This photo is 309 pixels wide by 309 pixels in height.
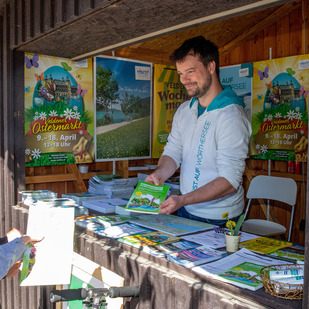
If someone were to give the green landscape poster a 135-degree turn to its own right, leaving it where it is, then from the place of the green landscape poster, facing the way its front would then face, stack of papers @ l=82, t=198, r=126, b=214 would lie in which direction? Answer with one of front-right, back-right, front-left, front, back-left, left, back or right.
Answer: left

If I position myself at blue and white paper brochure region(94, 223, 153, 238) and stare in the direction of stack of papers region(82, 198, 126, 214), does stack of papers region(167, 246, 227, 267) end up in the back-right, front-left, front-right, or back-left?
back-right

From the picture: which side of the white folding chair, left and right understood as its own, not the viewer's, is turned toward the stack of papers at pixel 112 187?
front

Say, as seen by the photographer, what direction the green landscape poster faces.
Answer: facing the viewer and to the right of the viewer

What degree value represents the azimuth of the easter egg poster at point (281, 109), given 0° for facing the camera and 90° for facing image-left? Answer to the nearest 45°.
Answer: approximately 45°

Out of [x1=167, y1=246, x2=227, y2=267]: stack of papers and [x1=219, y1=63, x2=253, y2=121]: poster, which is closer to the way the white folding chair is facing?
the stack of papers

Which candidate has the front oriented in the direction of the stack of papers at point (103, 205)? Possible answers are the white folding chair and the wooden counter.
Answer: the white folding chair

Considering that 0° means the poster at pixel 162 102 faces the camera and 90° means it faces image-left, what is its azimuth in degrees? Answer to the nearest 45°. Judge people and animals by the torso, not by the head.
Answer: approximately 315°

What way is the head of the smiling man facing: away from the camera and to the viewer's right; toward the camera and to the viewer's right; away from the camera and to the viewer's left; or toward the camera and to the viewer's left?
toward the camera and to the viewer's left

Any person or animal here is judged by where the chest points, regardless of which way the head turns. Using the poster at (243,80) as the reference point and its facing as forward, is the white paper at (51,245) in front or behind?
in front

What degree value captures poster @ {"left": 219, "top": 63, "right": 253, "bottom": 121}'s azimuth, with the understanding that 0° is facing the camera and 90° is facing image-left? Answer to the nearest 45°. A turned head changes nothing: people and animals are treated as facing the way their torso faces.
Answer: approximately 45°
